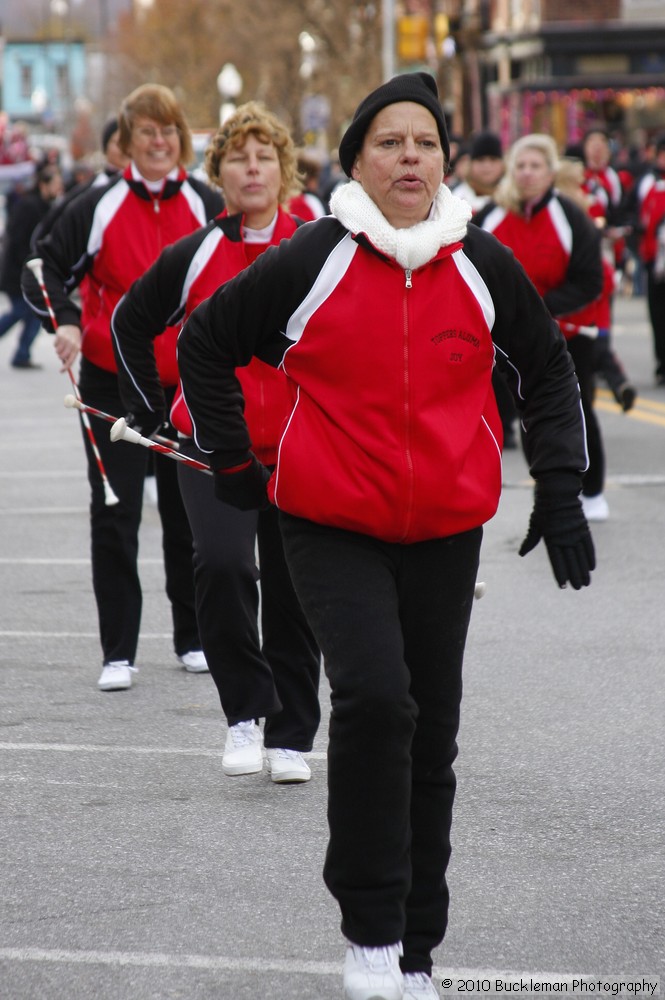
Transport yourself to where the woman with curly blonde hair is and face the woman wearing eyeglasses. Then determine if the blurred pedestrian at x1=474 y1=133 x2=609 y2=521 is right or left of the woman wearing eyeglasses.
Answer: right

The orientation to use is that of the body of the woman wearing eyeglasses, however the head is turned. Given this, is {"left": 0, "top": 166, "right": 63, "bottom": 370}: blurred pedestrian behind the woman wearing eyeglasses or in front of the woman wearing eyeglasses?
behind

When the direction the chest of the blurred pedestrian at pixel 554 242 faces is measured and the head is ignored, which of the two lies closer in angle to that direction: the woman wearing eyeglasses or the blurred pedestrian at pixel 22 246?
the woman wearing eyeglasses

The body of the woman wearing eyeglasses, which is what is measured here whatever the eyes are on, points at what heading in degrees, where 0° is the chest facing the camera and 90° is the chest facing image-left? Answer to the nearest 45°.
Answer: approximately 0°

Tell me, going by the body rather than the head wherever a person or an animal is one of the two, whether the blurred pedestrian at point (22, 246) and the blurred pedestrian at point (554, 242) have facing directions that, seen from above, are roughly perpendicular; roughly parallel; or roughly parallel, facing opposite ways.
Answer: roughly perpendicular

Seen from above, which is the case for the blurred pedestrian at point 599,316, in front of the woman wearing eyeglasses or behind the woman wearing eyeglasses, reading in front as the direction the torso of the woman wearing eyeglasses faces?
behind

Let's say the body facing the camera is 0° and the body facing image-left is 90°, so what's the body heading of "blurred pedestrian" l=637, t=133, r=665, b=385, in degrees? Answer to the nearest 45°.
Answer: approximately 0°
